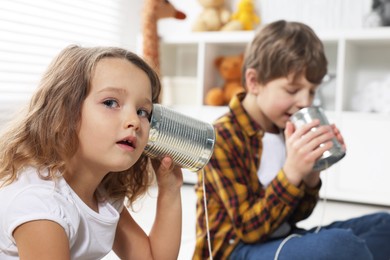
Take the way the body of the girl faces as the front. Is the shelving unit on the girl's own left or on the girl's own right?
on the girl's own left

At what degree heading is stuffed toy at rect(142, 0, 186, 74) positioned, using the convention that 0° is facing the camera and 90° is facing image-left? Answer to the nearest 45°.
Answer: approximately 270°

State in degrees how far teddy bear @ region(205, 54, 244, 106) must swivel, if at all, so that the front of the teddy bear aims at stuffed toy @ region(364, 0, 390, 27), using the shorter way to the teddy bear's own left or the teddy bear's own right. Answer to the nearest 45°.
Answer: approximately 135° to the teddy bear's own left
